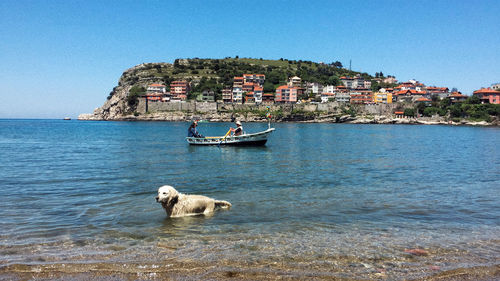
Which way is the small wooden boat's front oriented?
to the viewer's right

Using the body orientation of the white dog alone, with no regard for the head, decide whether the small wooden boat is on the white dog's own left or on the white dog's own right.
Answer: on the white dog's own right

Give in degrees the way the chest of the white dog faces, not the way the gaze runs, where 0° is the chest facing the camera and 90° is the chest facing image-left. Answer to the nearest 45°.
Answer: approximately 90°

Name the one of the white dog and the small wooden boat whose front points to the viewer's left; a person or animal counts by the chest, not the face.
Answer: the white dog

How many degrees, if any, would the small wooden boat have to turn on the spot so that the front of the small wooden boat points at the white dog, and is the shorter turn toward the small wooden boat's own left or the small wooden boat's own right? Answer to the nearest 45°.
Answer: approximately 90° to the small wooden boat's own right

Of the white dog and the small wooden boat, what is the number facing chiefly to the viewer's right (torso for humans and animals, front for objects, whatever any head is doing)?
1

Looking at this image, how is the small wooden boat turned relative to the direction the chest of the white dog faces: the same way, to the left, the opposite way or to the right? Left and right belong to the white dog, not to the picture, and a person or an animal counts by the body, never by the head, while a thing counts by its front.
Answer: the opposite way
